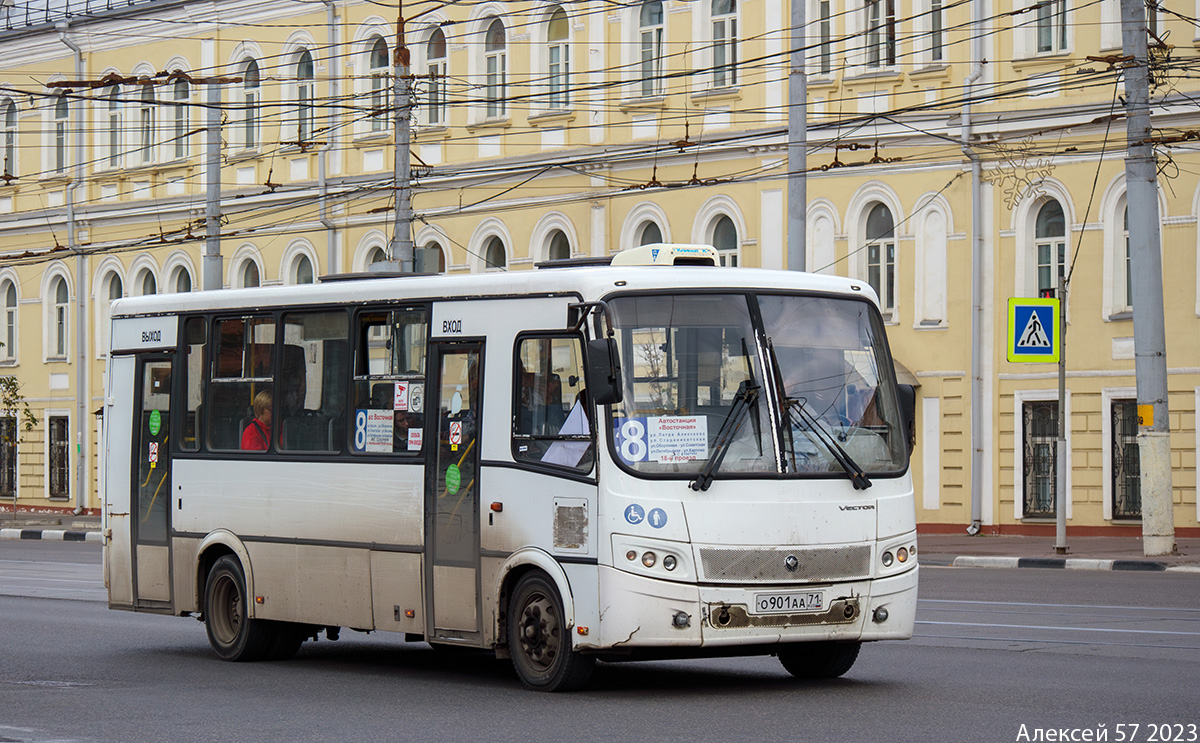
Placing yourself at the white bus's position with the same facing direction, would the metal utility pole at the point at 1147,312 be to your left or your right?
on your left

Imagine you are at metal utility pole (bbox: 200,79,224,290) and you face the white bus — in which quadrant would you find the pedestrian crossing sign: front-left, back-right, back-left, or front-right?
front-left

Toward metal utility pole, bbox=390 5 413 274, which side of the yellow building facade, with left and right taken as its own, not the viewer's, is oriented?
front

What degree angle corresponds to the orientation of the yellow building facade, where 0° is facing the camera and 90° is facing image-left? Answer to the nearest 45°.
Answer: approximately 45°

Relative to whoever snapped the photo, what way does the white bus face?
facing the viewer and to the right of the viewer

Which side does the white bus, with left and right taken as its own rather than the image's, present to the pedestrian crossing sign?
left

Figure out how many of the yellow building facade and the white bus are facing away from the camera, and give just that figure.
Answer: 0

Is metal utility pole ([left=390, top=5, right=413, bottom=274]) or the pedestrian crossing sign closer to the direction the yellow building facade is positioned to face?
the metal utility pole

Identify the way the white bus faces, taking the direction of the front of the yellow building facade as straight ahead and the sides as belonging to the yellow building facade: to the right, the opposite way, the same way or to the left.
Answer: to the left
